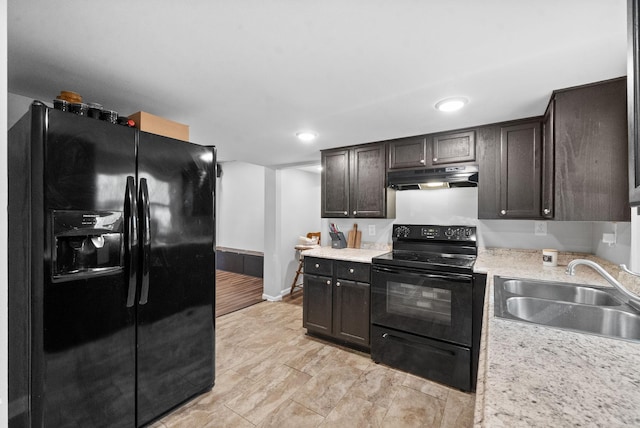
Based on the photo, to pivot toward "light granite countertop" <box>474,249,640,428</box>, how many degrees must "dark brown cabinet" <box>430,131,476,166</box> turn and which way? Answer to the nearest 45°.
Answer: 0° — it already faces it

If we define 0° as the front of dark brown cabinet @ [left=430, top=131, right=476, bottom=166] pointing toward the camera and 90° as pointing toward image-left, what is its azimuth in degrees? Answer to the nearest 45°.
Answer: approximately 0°

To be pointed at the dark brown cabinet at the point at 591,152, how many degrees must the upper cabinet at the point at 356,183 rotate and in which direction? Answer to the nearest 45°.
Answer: approximately 90° to its left

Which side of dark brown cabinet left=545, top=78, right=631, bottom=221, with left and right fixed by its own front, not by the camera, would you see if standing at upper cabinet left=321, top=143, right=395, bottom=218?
front

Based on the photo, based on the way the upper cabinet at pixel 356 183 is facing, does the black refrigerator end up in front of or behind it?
in front

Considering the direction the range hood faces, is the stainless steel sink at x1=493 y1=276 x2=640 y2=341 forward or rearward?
forward

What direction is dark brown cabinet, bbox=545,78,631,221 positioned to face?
to the viewer's left

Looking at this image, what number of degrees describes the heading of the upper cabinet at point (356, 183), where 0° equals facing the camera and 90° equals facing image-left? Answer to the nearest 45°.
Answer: approximately 45°

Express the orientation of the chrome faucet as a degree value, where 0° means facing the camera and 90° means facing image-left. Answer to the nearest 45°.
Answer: approximately 90°

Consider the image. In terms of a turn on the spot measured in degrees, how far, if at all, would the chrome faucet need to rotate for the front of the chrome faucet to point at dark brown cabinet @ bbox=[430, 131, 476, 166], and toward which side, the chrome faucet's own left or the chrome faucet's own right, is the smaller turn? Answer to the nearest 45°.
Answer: approximately 45° to the chrome faucet's own right
